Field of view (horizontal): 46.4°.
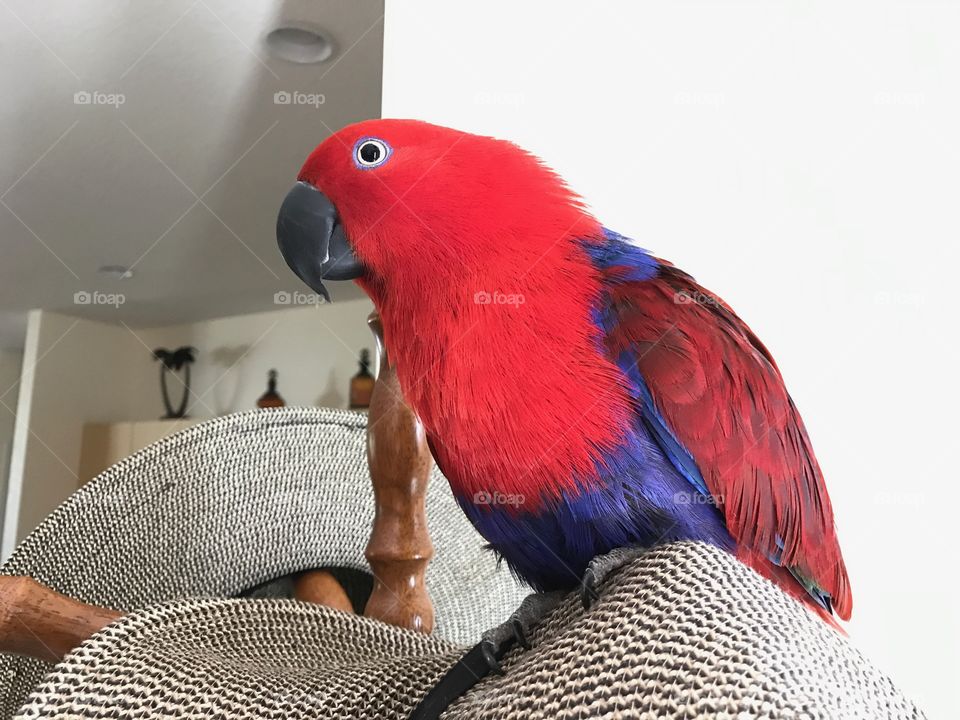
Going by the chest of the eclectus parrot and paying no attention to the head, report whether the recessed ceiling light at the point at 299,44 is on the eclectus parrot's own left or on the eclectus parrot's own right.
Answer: on the eclectus parrot's own right

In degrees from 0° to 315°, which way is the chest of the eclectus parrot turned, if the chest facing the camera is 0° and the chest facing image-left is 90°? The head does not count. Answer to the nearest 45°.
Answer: approximately 90°

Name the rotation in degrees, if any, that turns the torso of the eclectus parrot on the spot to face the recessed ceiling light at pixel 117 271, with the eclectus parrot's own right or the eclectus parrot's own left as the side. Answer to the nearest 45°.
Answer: approximately 45° to the eclectus parrot's own right

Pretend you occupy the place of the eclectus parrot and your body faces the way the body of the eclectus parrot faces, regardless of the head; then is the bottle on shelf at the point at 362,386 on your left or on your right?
on your right

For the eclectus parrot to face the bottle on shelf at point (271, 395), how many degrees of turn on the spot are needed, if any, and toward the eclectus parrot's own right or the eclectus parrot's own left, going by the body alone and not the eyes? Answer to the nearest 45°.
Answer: approximately 90° to the eclectus parrot's own right
